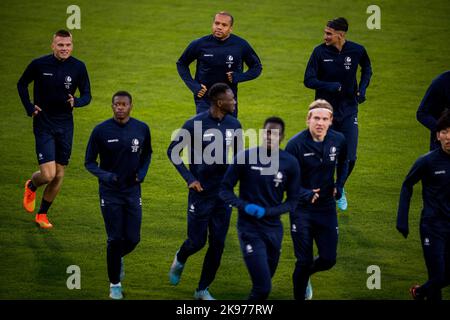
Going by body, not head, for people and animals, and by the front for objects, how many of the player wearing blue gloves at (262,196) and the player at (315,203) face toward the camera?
2

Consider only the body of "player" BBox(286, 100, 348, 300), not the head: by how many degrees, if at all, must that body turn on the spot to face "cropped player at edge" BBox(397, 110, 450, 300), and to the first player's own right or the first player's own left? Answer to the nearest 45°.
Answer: approximately 90° to the first player's own left

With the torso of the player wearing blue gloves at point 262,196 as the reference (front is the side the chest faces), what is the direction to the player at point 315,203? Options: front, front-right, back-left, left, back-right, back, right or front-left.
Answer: back-left

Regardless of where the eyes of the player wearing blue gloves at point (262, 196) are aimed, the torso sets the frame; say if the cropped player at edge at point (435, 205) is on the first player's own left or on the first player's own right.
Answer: on the first player's own left

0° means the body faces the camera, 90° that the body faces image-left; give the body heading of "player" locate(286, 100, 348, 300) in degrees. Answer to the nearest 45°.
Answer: approximately 0°
